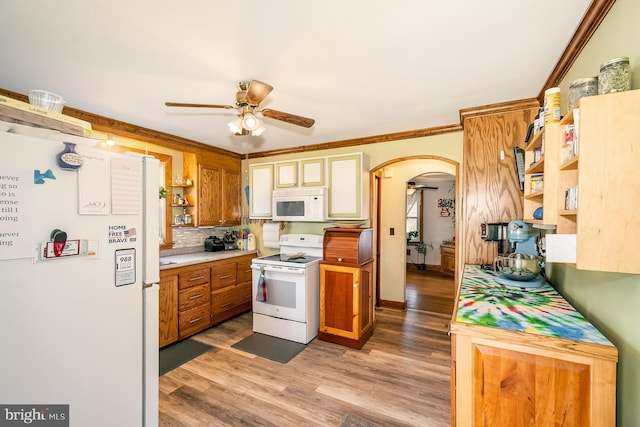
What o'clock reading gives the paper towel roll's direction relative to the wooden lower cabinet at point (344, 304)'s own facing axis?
The paper towel roll is roughly at 3 o'clock from the wooden lower cabinet.

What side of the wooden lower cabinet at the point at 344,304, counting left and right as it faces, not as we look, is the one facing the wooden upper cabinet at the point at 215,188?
right

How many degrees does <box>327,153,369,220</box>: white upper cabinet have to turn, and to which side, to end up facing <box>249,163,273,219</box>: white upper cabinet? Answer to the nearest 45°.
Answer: approximately 45° to its right

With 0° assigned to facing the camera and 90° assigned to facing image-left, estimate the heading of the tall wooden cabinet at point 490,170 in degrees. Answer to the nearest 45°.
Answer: approximately 90°

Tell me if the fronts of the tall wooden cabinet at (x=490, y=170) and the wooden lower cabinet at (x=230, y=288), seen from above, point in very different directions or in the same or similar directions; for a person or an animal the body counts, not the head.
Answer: very different directions

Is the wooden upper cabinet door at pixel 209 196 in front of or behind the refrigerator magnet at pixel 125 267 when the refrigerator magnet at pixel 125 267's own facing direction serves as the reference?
behind

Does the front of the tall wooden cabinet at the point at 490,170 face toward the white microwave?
yes

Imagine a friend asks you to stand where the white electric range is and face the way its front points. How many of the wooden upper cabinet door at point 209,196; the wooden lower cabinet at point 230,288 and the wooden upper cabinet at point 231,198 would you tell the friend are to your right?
3

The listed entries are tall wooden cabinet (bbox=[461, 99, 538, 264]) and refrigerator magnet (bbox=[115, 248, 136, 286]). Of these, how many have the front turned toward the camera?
1

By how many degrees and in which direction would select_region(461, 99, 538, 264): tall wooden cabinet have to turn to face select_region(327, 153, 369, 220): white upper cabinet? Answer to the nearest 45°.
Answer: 0° — it already faces it
